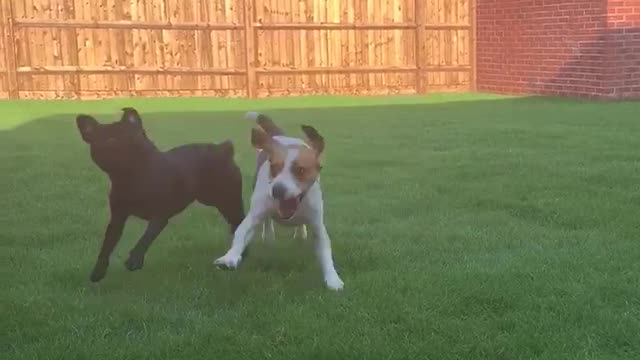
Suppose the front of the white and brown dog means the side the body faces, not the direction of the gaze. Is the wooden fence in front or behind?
behind

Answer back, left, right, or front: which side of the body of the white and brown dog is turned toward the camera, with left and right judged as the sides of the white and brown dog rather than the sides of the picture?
front
